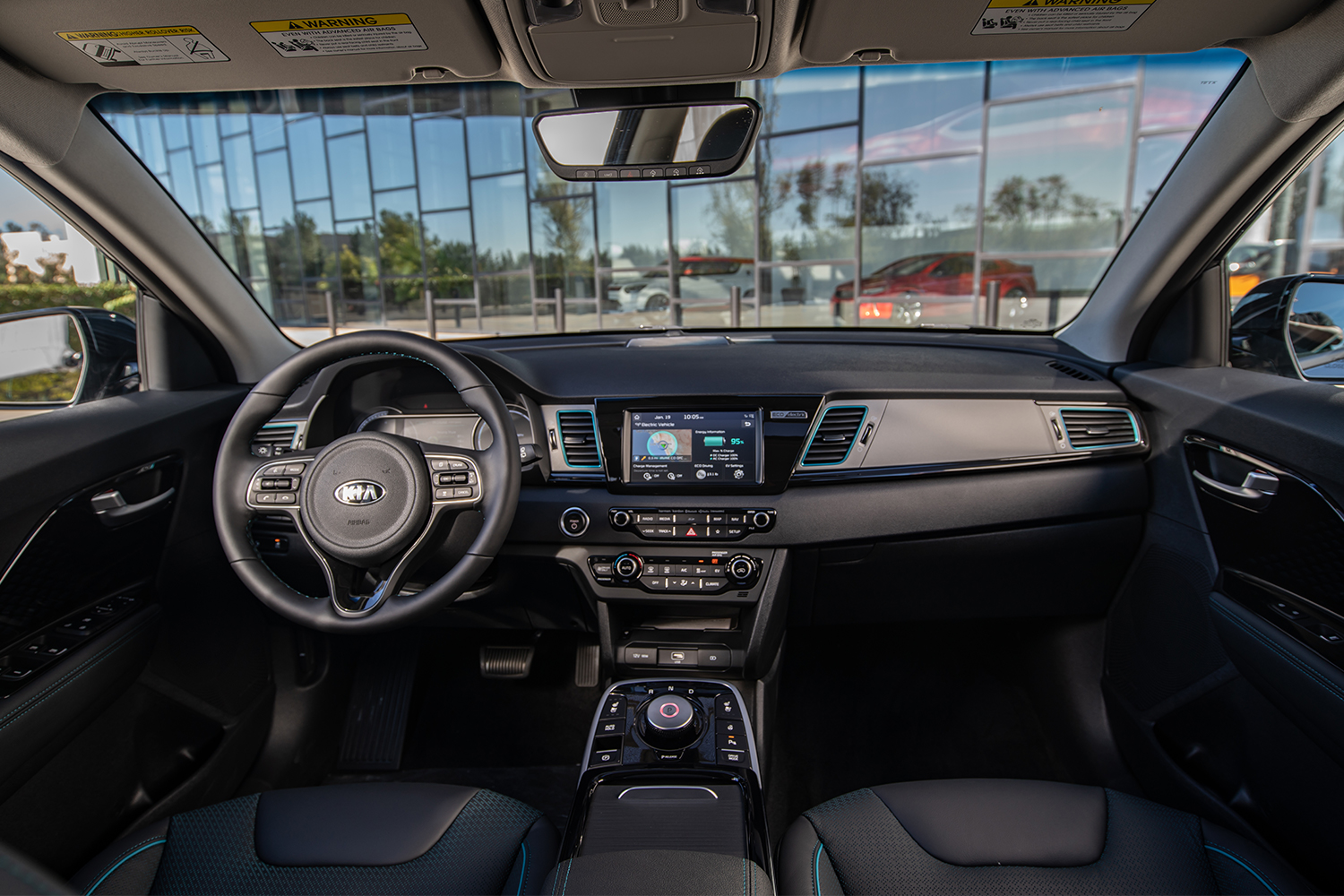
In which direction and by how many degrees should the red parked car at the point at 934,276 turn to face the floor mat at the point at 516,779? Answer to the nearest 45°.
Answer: approximately 45° to its left

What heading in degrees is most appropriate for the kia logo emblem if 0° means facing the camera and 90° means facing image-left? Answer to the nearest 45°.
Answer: approximately 0°

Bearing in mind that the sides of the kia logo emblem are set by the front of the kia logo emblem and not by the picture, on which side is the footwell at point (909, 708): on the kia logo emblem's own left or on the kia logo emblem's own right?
on the kia logo emblem's own left

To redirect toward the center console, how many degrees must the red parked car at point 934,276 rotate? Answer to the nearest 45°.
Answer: approximately 45° to its left

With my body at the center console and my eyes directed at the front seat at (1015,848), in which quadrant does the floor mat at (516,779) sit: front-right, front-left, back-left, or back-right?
back-left

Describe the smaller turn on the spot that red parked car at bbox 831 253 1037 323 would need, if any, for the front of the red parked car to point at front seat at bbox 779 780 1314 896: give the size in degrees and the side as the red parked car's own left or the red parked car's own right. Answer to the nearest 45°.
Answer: approximately 45° to the red parked car's own left

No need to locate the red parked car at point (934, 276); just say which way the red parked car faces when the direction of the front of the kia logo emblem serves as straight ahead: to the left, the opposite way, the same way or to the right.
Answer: to the right

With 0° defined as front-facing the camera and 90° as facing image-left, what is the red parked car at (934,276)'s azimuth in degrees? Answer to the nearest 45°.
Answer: approximately 45°
